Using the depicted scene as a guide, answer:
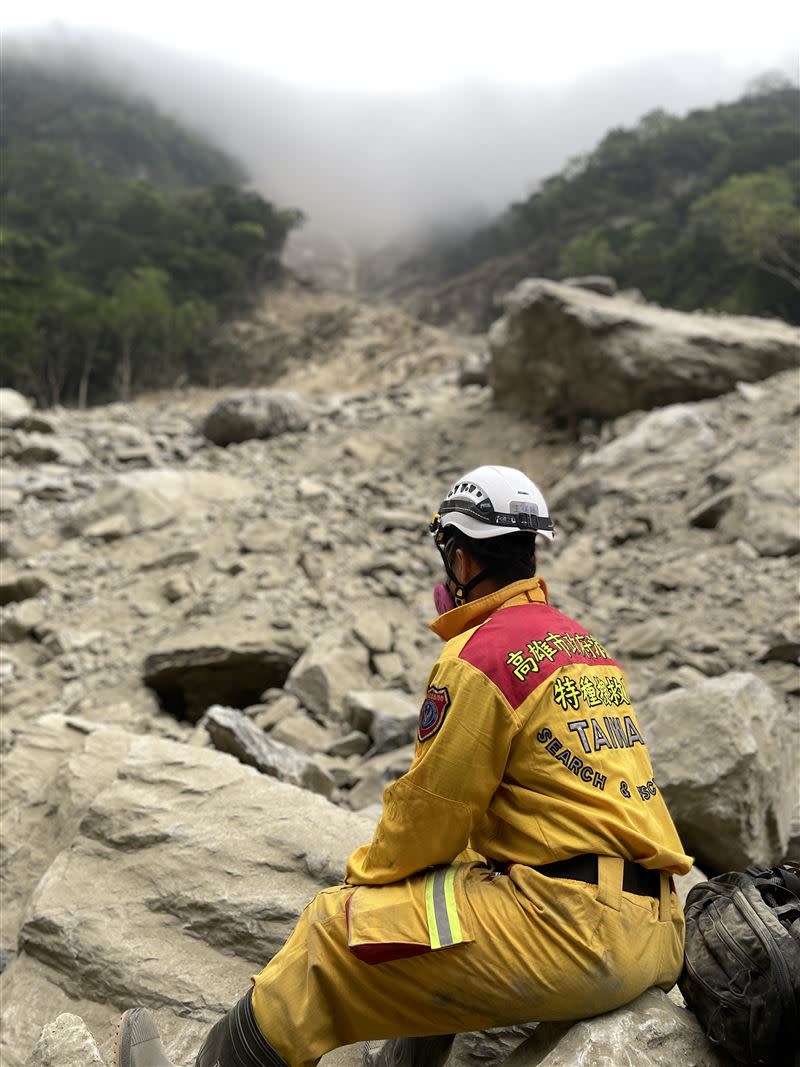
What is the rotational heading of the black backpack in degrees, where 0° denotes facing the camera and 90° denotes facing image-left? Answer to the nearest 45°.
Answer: approximately 45°

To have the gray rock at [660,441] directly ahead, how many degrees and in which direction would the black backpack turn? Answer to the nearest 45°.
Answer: approximately 135° to its right

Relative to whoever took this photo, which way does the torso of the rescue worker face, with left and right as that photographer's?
facing away from the viewer and to the left of the viewer

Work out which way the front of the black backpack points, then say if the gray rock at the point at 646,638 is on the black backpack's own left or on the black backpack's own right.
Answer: on the black backpack's own right

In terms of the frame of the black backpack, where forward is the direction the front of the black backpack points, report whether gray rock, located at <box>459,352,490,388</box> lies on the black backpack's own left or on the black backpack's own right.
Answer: on the black backpack's own right

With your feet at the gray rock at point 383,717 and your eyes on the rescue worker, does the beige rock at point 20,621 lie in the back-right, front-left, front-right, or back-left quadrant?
back-right
